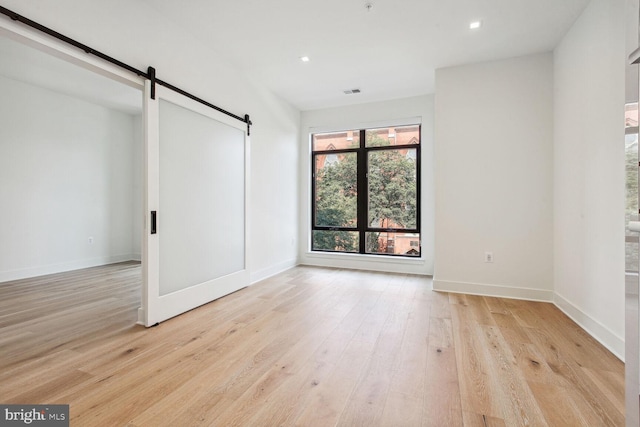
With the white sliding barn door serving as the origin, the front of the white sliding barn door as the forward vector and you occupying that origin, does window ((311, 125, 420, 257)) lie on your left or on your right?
on your left
